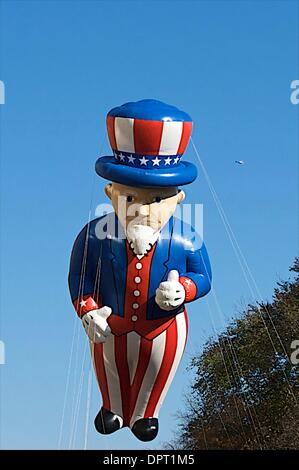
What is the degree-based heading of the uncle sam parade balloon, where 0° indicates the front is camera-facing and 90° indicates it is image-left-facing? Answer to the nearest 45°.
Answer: approximately 0°
